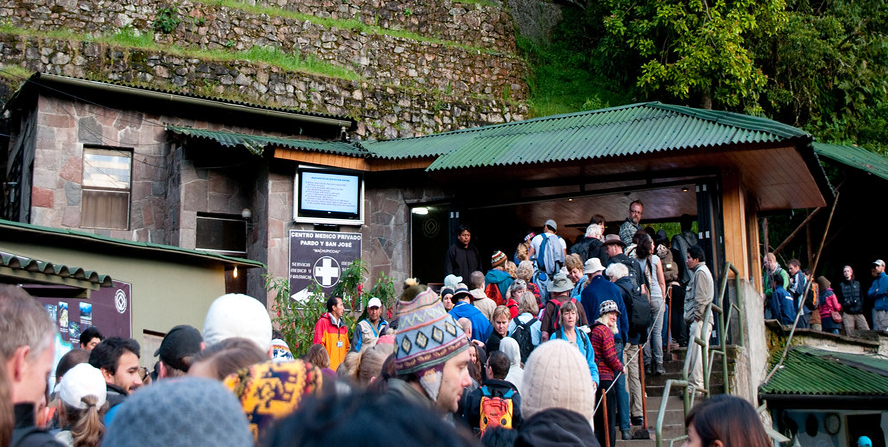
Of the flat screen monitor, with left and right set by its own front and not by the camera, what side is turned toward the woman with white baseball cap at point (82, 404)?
front

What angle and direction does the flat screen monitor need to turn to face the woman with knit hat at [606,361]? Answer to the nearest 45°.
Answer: approximately 45° to its left

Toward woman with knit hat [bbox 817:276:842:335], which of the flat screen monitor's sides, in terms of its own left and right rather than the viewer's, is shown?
left

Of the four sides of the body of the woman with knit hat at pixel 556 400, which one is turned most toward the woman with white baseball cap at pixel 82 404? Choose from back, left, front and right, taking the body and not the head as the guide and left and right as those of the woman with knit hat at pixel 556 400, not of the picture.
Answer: left

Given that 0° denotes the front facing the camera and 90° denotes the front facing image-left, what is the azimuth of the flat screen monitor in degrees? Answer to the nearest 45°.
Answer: approximately 0°

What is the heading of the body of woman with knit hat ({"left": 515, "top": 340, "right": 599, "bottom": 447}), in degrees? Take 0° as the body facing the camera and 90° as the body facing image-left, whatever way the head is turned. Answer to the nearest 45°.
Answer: approximately 180°

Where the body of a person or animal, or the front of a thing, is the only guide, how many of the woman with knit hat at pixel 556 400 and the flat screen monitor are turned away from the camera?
1

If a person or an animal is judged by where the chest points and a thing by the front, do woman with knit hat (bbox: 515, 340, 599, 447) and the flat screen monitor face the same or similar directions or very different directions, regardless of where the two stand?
very different directions

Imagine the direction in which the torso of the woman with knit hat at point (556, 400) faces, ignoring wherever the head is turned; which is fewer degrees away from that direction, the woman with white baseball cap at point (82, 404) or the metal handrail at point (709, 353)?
the metal handrail

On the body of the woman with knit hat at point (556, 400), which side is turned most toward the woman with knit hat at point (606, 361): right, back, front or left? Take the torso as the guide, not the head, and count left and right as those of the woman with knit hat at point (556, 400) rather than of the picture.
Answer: front

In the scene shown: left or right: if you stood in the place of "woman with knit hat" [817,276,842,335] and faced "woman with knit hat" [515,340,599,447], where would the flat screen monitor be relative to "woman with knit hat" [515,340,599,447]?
right
